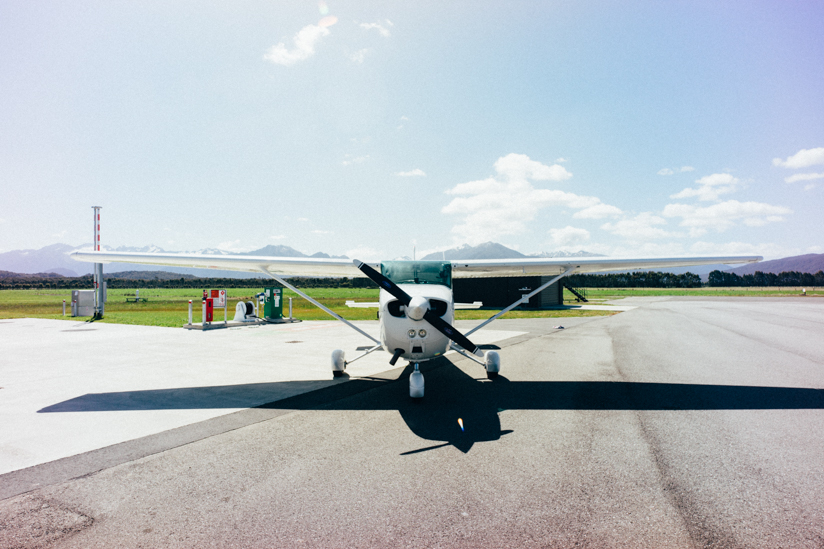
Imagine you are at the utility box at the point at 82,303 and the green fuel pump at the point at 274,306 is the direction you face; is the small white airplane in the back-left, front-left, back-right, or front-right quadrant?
front-right

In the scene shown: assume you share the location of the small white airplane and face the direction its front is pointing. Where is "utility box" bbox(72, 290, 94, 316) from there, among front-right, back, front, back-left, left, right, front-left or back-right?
back-right

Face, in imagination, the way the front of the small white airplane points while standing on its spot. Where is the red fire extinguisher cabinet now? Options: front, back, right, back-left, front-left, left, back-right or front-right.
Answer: back-right

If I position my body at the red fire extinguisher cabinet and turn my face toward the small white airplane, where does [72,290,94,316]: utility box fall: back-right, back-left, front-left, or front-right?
back-right

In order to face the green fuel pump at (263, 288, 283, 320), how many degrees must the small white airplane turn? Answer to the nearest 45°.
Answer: approximately 135° to its right

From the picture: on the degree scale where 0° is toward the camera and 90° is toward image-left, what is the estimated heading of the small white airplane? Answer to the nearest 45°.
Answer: approximately 0°
